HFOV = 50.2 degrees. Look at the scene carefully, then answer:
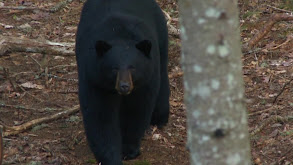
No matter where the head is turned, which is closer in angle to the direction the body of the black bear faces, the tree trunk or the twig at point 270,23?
the tree trunk

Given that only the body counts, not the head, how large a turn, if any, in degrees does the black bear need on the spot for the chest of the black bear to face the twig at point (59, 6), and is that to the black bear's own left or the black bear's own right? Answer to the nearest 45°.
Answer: approximately 180°

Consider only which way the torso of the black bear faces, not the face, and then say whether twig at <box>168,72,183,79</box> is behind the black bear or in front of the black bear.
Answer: behind

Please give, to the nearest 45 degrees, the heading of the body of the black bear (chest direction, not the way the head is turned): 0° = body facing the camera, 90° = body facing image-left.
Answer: approximately 0°

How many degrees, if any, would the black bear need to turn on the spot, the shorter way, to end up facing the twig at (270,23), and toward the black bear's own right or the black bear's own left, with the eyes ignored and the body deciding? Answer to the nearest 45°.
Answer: approximately 135° to the black bear's own left

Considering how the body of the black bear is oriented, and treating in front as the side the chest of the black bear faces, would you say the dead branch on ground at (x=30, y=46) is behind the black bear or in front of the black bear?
behind

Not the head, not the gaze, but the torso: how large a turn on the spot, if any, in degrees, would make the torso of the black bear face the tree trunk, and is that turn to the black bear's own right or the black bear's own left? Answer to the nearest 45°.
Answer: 0° — it already faces it
